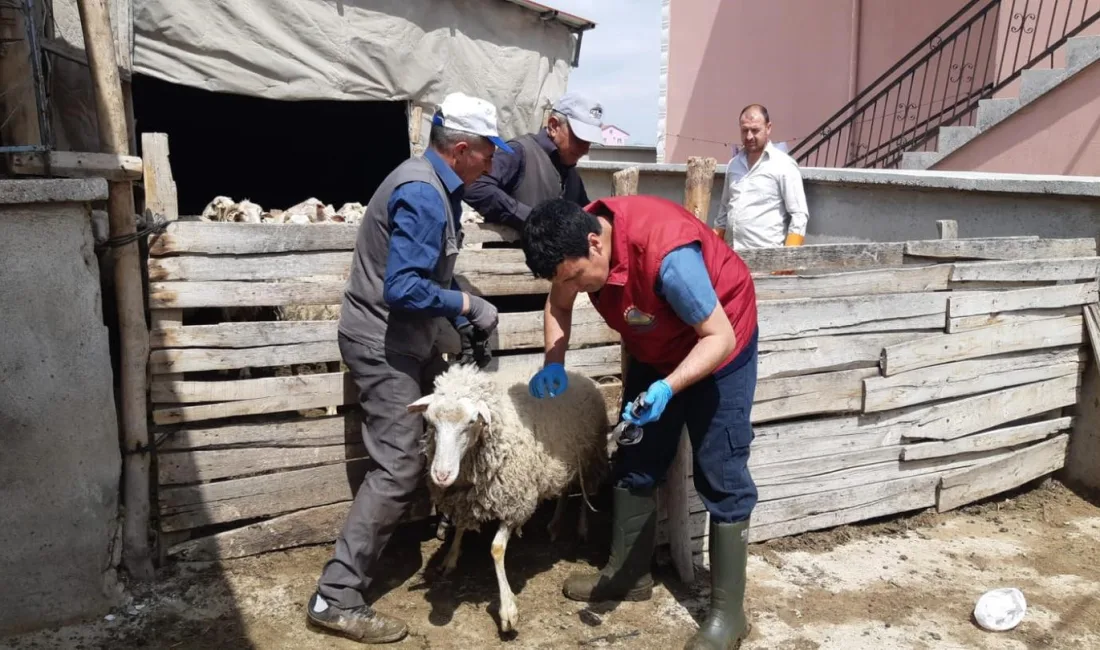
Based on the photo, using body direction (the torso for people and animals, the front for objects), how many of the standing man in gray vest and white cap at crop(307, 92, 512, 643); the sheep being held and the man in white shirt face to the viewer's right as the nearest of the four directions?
1

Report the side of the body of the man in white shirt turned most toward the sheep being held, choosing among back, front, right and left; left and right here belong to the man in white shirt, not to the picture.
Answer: front

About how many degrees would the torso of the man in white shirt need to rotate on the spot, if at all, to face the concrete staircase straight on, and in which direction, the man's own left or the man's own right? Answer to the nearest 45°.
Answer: approximately 180°

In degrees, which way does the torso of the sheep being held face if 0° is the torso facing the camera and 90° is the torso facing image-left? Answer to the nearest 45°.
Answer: approximately 45°

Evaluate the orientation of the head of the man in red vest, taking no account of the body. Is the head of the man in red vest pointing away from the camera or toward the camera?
toward the camera

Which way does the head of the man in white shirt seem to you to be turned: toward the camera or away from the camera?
toward the camera

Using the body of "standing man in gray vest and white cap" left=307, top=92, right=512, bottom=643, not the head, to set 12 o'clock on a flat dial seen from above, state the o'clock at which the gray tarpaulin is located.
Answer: The gray tarpaulin is roughly at 9 o'clock from the standing man in gray vest and white cap.

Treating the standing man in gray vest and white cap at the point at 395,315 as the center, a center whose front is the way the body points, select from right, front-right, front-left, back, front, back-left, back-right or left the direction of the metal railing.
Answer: front-left

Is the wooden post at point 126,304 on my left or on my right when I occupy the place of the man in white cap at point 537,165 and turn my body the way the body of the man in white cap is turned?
on my right

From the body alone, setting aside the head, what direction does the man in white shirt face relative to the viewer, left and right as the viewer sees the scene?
facing the viewer and to the left of the viewer

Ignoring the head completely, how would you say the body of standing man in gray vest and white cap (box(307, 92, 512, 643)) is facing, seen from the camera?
to the viewer's right

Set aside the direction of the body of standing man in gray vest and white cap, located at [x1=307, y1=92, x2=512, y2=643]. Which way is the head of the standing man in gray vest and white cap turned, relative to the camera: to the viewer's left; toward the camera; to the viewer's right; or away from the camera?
to the viewer's right

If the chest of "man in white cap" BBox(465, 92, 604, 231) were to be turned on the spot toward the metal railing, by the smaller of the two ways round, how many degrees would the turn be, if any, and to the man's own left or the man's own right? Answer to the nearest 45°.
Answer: approximately 90° to the man's own left

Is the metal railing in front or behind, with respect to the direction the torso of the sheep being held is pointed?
behind

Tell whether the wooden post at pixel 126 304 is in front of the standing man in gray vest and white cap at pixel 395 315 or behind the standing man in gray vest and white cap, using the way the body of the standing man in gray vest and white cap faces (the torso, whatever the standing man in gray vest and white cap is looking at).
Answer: behind

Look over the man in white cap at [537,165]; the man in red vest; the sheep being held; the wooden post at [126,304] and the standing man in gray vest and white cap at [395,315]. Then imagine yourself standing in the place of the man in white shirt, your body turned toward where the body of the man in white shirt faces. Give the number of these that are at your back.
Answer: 0

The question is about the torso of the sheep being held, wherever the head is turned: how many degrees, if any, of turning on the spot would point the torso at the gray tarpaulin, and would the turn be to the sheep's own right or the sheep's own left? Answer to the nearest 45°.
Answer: approximately 135° to the sheep's own right
